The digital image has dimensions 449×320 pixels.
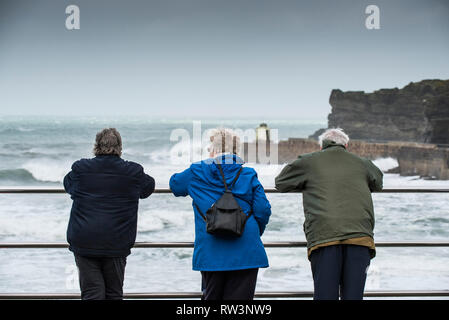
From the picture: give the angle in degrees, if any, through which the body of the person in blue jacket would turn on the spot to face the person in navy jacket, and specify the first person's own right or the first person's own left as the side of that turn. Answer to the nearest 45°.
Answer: approximately 90° to the first person's own left

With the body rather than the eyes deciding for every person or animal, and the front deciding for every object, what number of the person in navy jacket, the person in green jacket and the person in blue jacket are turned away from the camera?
3

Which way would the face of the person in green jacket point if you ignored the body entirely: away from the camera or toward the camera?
away from the camera

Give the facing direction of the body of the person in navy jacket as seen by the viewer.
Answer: away from the camera

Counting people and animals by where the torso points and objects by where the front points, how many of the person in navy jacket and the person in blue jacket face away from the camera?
2

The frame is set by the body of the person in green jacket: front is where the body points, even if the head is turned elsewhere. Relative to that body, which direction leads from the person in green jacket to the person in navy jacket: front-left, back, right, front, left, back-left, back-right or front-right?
left

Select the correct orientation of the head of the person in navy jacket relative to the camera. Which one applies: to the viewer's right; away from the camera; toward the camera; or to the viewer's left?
away from the camera

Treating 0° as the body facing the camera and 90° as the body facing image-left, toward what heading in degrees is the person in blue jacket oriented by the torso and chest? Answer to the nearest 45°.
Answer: approximately 180°

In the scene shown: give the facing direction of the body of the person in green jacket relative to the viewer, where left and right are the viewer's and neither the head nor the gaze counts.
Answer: facing away from the viewer

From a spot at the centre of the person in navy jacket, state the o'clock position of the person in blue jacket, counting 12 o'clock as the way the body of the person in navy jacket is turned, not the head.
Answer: The person in blue jacket is roughly at 4 o'clock from the person in navy jacket.

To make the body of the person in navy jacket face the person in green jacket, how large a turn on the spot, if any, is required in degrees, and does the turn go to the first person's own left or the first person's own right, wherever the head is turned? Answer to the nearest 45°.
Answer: approximately 90° to the first person's own right
